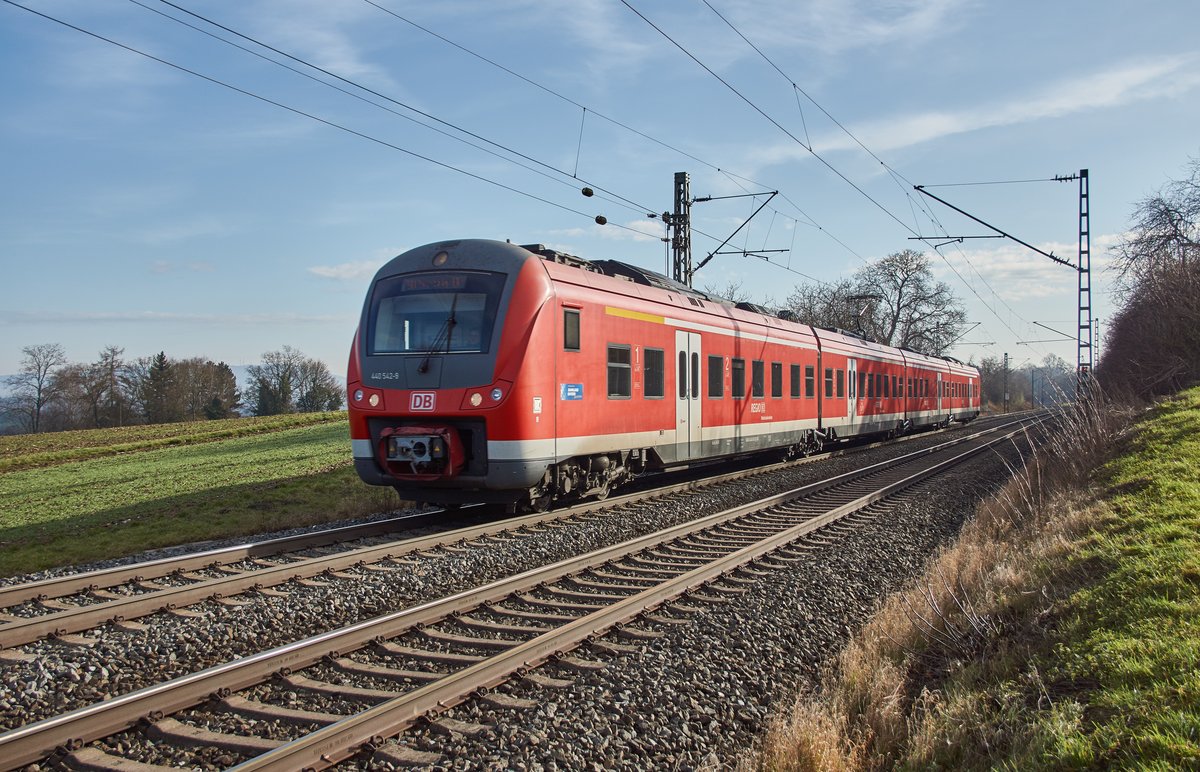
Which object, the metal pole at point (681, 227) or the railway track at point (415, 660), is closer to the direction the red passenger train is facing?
the railway track

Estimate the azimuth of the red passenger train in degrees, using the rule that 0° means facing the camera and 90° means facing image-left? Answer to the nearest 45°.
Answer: approximately 45°

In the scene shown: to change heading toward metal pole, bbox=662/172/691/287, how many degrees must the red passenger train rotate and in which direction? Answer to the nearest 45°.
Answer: approximately 135° to its right
